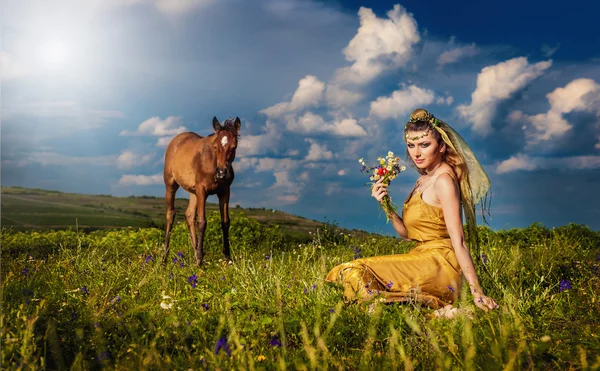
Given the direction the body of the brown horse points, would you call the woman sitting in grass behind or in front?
in front

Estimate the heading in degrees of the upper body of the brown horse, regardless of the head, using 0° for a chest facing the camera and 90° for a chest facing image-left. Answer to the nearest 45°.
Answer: approximately 315°
